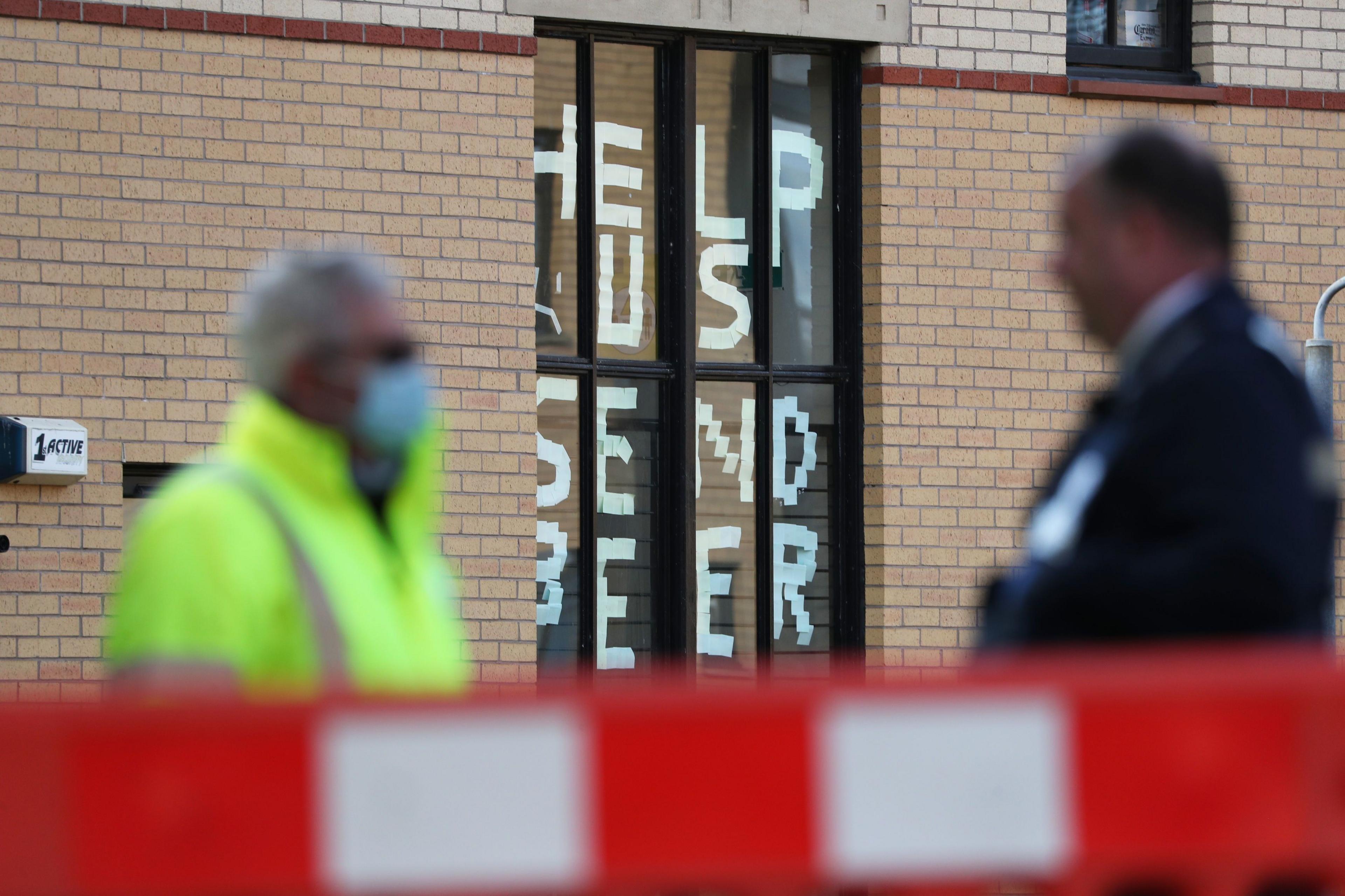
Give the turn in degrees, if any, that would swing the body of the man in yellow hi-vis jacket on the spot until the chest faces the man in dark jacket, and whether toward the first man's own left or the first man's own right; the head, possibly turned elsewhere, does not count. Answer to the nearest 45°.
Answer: approximately 45° to the first man's own left

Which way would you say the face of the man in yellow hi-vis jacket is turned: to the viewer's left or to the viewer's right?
to the viewer's right

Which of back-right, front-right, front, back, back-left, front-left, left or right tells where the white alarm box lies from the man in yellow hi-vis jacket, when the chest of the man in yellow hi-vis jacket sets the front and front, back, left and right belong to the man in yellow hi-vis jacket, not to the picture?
back-left

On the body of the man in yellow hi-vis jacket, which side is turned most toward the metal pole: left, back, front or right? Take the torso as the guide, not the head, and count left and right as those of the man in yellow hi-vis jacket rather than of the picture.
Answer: left

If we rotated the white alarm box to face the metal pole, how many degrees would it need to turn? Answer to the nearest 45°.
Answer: approximately 90° to its left

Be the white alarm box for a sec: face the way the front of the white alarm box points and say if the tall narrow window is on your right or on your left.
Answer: on your left

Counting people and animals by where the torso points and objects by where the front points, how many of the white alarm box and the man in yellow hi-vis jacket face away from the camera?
0

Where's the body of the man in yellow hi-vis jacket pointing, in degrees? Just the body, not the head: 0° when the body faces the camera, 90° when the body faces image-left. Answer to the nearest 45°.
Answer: approximately 315°

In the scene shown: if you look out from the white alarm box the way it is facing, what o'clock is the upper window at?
The upper window is roughly at 9 o'clock from the white alarm box.

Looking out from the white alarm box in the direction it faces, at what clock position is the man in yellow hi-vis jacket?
The man in yellow hi-vis jacket is roughly at 12 o'clock from the white alarm box.

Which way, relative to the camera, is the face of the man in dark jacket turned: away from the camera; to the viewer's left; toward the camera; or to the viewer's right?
to the viewer's left

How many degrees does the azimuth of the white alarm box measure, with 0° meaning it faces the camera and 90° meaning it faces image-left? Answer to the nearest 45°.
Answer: approximately 0°
